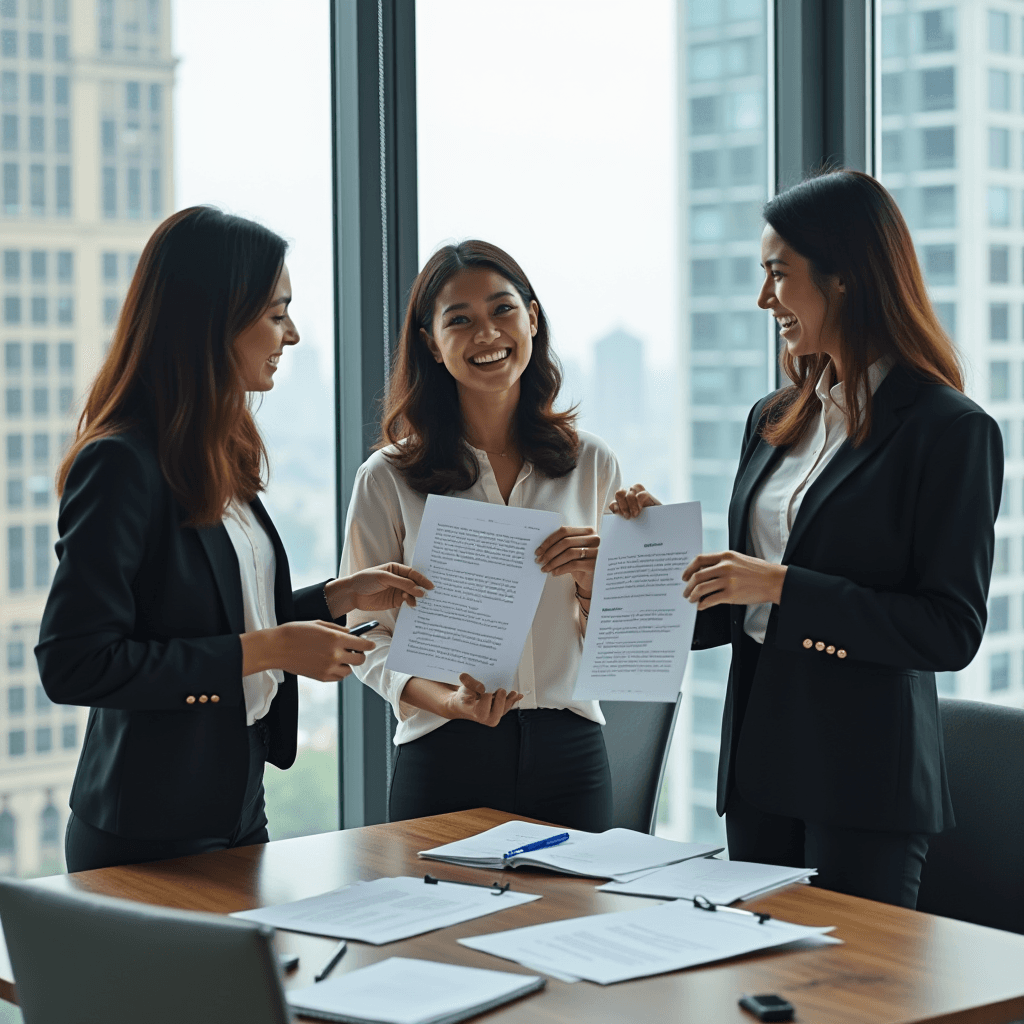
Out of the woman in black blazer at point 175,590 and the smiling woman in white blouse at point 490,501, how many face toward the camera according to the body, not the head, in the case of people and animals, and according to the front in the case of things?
1

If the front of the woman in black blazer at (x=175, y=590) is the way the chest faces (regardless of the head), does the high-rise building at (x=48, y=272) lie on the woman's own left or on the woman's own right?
on the woman's own left

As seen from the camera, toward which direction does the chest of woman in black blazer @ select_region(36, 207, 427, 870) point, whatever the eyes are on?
to the viewer's right

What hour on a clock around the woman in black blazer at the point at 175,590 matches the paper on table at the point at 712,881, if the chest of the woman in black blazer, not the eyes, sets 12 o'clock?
The paper on table is roughly at 1 o'clock from the woman in black blazer.

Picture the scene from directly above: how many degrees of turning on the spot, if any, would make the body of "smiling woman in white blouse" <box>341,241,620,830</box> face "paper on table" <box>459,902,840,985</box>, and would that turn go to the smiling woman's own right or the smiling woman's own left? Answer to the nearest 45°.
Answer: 0° — they already face it

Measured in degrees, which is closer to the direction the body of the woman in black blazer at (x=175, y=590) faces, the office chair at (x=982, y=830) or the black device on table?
the office chair

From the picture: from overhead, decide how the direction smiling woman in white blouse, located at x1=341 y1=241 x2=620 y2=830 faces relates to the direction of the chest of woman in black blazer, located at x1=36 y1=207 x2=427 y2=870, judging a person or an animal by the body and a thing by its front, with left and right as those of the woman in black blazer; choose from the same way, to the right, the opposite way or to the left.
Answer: to the right

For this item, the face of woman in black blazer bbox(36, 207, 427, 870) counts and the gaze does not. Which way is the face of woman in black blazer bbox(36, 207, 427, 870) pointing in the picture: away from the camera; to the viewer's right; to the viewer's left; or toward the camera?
to the viewer's right

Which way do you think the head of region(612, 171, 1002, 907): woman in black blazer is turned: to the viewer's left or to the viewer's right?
to the viewer's left

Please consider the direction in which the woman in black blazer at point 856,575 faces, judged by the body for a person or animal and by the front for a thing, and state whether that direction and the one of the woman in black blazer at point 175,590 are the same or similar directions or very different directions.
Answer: very different directions

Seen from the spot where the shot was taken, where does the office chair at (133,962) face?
facing away from the viewer and to the right of the viewer

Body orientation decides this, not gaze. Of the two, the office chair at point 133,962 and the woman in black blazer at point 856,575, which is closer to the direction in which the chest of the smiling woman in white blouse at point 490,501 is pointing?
the office chair
